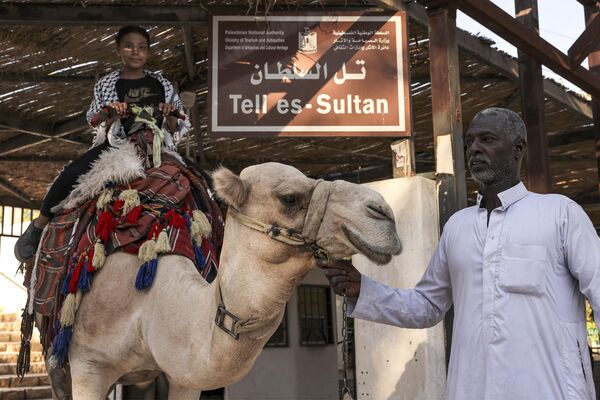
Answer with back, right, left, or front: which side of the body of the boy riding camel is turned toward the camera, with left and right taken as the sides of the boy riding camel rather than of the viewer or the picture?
front

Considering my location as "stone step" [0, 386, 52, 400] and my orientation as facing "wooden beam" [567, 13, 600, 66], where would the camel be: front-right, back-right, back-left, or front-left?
front-right

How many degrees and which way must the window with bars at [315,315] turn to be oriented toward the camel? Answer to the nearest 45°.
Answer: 0° — it already faces it

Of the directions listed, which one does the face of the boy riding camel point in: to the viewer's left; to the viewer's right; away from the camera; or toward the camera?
toward the camera

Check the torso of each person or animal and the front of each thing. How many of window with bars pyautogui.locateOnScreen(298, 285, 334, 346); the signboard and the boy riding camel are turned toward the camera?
3

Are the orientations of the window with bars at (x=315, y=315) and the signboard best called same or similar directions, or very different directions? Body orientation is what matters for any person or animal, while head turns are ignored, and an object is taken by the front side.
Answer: same or similar directions

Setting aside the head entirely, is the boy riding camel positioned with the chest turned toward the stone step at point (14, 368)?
no

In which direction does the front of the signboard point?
toward the camera

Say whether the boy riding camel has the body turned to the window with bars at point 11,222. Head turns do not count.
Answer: no

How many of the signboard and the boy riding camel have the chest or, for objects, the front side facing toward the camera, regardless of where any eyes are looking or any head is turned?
2

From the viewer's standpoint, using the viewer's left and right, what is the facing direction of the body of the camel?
facing the viewer and to the right of the viewer

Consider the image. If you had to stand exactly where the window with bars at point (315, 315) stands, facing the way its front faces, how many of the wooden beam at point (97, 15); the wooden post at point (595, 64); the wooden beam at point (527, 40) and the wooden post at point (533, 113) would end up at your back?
0

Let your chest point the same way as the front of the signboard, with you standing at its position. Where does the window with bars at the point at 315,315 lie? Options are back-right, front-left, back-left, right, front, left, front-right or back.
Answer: back

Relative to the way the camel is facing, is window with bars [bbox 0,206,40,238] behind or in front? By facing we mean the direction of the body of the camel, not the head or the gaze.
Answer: behind

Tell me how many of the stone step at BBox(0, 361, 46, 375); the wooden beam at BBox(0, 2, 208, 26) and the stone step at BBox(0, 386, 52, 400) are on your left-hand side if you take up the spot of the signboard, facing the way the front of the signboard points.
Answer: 0

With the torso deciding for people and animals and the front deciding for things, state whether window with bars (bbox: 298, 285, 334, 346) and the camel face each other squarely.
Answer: no

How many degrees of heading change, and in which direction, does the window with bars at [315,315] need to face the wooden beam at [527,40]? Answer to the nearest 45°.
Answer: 0° — it already faces it

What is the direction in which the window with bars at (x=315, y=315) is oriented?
toward the camera

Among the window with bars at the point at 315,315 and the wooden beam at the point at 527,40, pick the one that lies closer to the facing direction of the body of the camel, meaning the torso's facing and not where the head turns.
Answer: the wooden beam
